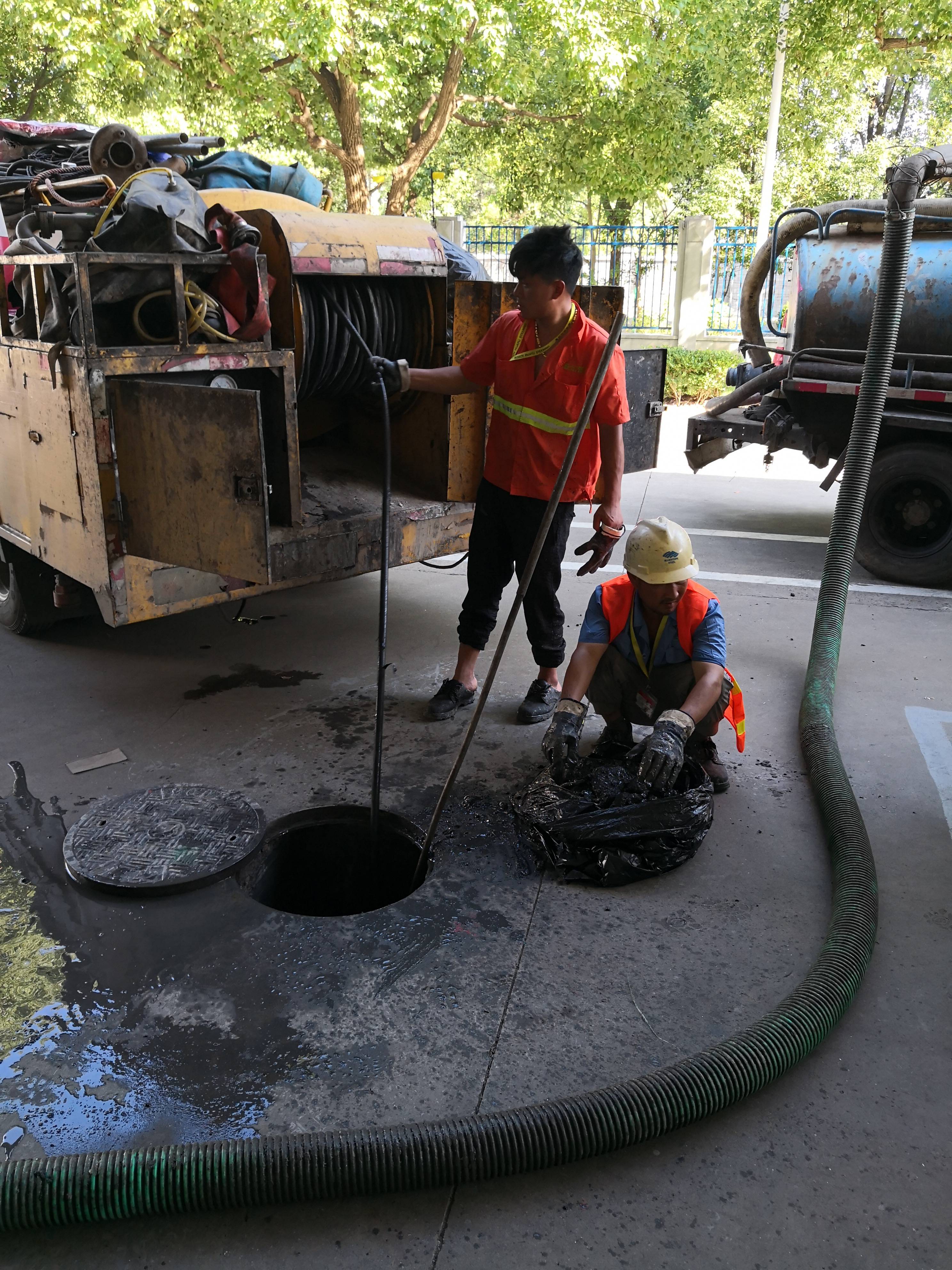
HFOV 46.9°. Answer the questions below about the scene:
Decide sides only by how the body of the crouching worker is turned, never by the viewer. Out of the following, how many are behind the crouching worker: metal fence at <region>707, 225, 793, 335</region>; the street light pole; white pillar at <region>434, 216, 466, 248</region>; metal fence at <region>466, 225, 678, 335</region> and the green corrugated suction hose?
4

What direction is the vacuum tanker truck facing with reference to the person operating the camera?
facing to the right of the viewer

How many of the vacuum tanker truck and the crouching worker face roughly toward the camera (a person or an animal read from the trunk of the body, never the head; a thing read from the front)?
1

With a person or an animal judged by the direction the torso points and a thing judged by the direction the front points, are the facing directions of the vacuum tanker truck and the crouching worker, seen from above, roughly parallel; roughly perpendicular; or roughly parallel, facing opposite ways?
roughly perpendicular

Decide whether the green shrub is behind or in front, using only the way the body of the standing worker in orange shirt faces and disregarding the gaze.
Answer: behind

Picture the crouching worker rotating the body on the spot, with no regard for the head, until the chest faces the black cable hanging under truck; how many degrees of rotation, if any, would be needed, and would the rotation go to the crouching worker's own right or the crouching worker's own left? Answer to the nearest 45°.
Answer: approximately 135° to the crouching worker's own right

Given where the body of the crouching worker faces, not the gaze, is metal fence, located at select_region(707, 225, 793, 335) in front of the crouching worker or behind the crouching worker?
behind

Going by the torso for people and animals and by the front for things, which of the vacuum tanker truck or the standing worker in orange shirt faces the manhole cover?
the standing worker in orange shirt

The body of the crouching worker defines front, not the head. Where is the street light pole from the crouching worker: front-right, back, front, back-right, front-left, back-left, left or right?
back

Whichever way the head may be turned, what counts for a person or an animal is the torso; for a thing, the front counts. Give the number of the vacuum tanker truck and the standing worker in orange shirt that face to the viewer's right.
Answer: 1

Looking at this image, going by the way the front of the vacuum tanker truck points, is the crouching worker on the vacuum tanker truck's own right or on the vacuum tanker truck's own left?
on the vacuum tanker truck's own right

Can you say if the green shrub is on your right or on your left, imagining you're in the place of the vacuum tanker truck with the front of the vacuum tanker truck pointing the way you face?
on your left
